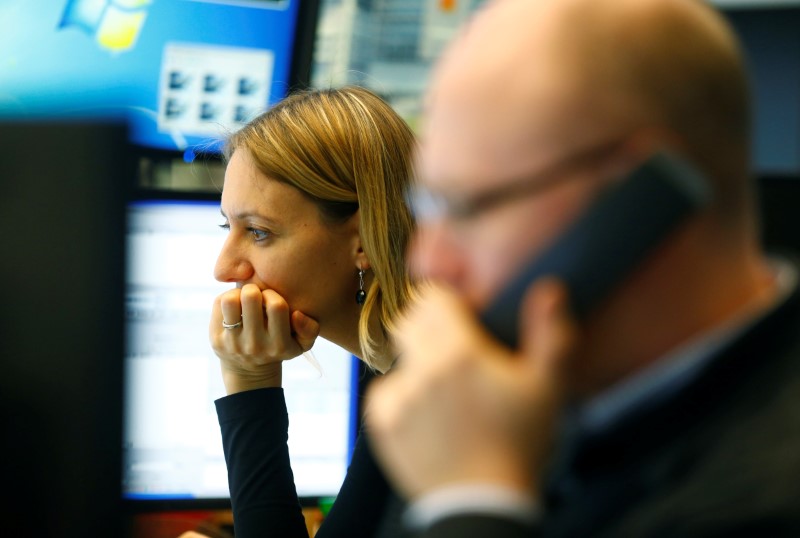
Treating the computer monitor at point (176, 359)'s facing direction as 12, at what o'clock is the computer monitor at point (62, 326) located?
the computer monitor at point (62, 326) is roughly at 12 o'clock from the computer monitor at point (176, 359).

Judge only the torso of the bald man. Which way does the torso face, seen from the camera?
to the viewer's left

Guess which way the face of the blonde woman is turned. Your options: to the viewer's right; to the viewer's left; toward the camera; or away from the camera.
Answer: to the viewer's left

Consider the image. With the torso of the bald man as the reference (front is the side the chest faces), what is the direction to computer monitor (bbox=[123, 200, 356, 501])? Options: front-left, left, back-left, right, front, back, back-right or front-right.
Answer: front-right

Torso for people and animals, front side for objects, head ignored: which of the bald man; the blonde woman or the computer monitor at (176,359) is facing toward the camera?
the computer monitor

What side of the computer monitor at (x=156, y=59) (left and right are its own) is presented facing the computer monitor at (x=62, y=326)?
front

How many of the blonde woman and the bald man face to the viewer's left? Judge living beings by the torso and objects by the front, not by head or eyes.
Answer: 2

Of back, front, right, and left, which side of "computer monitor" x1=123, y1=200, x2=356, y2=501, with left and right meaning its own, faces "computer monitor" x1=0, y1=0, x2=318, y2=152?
back

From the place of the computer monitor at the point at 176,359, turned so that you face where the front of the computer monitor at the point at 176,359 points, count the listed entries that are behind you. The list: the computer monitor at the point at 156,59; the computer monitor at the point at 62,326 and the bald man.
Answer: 1

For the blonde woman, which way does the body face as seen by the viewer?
to the viewer's left

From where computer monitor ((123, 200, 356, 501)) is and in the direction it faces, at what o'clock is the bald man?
The bald man is roughly at 11 o'clock from the computer monitor.

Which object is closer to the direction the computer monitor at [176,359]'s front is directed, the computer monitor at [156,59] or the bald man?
the bald man
